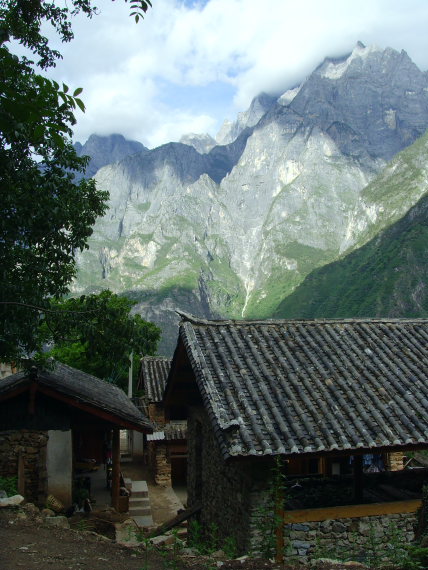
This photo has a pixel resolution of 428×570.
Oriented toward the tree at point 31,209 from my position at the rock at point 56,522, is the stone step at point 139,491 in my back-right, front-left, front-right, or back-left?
front-right

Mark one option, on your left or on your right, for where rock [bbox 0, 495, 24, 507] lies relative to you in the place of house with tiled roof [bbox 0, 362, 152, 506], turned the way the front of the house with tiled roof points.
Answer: on your right

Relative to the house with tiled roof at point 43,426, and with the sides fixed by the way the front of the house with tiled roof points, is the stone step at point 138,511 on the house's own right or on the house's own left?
on the house's own left

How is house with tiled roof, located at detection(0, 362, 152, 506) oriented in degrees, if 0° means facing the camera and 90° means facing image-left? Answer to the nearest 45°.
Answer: approximately 270°

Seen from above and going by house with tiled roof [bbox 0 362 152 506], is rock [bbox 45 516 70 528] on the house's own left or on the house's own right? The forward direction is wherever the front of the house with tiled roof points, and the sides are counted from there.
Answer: on the house's own right

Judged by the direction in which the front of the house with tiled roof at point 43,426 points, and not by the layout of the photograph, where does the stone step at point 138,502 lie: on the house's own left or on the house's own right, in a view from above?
on the house's own left
